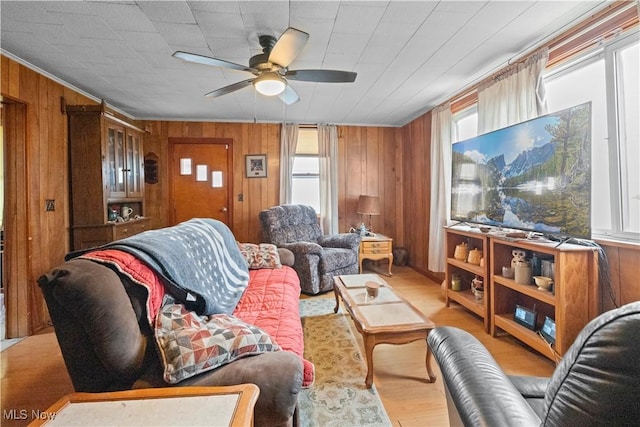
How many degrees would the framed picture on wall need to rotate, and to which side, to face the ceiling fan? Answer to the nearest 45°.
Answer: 0° — it already faces it

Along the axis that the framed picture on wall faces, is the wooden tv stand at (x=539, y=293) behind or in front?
in front

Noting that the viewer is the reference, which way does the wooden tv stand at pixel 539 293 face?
facing the viewer and to the left of the viewer

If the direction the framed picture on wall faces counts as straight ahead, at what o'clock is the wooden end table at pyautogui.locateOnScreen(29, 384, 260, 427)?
The wooden end table is roughly at 12 o'clock from the framed picture on wall.

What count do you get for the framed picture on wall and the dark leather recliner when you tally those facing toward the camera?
1

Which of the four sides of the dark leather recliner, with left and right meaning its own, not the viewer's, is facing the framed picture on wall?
front

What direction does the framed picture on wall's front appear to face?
toward the camera

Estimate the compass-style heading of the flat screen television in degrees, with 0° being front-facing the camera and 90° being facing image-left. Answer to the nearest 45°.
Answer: approximately 45°

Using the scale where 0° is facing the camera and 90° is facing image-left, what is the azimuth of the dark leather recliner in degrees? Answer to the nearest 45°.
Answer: approximately 135°

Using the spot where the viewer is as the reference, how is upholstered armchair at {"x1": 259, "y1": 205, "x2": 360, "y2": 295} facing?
facing the viewer and to the right of the viewer
